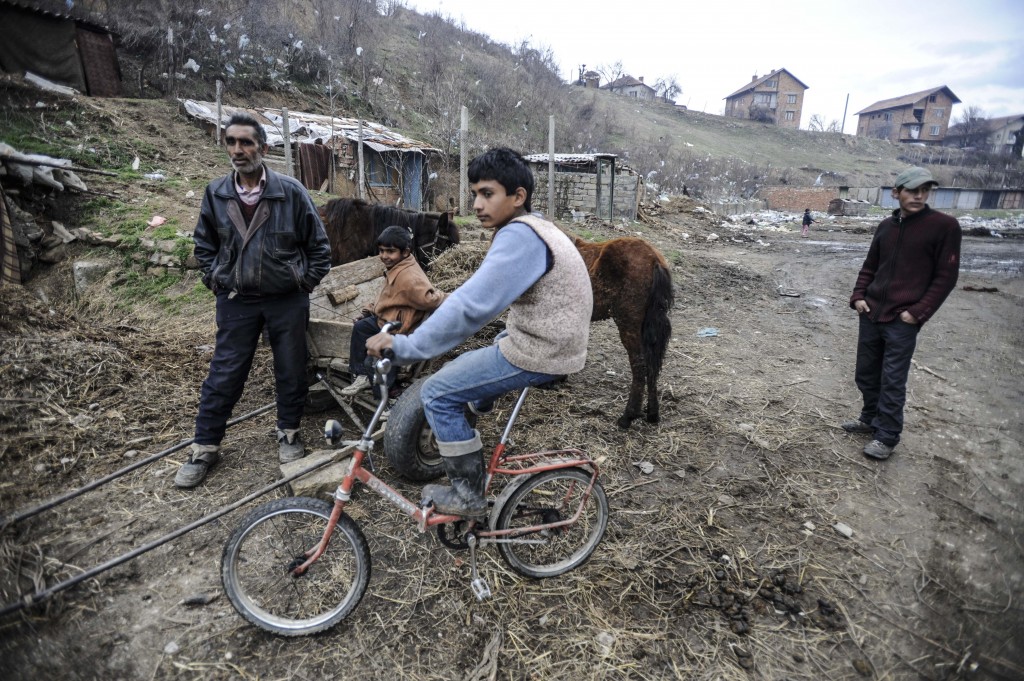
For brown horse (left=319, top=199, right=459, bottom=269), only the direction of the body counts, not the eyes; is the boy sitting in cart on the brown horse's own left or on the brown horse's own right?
on the brown horse's own right

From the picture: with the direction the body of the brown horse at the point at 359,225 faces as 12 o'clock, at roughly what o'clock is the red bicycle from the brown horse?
The red bicycle is roughly at 3 o'clock from the brown horse.

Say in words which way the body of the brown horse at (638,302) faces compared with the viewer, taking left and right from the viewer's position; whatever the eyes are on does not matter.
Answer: facing away from the viewer and to the left of the viewer

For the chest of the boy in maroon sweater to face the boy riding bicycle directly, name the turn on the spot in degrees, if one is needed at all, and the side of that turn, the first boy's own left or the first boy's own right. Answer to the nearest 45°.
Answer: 0° — they already face them

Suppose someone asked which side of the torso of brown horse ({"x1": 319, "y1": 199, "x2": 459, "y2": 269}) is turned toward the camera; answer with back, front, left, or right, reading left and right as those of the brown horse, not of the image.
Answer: right

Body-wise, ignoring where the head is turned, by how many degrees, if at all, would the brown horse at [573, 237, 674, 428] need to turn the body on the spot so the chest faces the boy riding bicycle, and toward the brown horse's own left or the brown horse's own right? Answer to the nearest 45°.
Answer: approximately 135° to the brown horse's own left

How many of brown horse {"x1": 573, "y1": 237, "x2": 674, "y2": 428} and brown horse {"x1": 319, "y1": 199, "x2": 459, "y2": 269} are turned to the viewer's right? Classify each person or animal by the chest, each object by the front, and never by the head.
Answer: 1

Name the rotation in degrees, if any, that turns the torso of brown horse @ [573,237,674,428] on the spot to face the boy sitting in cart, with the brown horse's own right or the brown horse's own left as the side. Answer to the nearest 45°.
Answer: approximately 90° to the brown horse's own left

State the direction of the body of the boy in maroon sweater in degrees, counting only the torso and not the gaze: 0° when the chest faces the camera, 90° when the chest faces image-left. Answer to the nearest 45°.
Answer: approximately 45°

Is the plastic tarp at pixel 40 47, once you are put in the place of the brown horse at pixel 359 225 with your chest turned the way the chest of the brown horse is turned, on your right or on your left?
on your left
